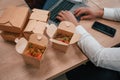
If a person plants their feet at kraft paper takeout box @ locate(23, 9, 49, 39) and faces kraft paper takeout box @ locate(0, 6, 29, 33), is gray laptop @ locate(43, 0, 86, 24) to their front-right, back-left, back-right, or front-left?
back-right

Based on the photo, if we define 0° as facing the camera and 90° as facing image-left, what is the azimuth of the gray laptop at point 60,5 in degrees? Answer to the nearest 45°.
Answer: approximately 315°

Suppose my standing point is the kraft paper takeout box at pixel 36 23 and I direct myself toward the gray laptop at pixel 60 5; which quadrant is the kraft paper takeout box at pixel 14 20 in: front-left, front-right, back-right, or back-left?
back-left
